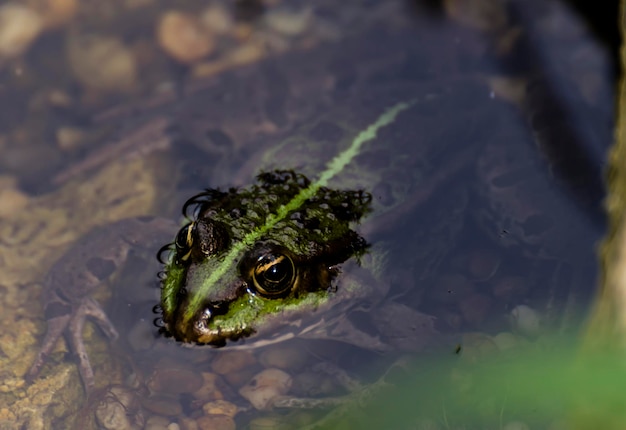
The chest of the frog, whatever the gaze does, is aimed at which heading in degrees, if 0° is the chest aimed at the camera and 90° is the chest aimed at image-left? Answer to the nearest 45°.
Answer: approximately 45°

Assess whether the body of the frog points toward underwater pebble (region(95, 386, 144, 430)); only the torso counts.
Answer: yes

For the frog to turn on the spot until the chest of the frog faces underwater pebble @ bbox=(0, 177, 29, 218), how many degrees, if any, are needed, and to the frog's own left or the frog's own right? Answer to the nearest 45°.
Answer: approximately 45° to the frog's own right

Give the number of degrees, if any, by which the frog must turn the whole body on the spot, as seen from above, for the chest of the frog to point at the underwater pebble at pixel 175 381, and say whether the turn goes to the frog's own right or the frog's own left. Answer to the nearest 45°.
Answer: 0° — it already faces it

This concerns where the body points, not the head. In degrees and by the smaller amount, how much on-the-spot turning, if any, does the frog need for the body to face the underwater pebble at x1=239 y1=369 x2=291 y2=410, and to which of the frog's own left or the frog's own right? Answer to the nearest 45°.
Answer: approximately 45° to the frog's own left
